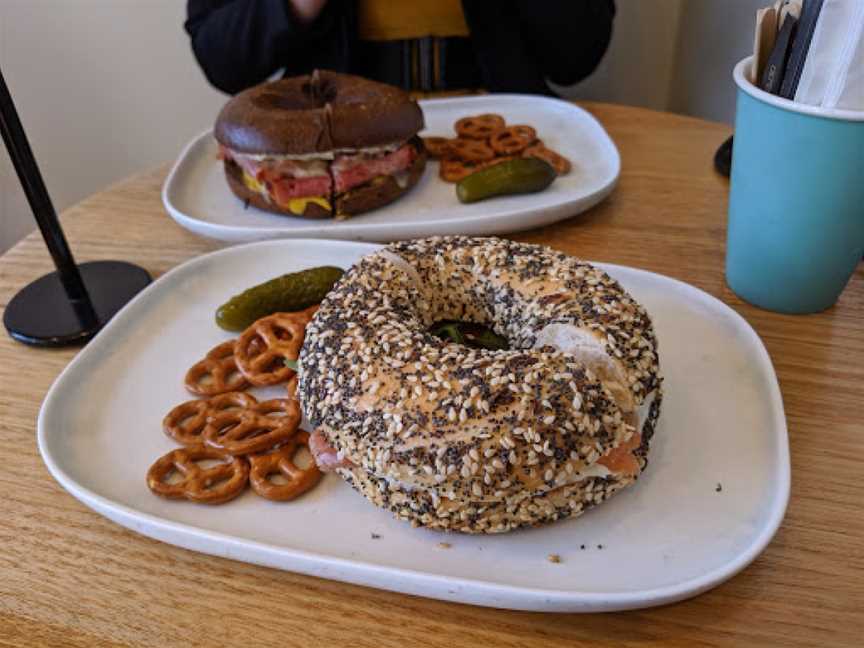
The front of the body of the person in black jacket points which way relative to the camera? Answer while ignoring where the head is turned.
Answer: toward the camera

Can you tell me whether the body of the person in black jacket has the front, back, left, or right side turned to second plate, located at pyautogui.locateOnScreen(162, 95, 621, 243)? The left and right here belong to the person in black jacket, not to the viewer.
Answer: front

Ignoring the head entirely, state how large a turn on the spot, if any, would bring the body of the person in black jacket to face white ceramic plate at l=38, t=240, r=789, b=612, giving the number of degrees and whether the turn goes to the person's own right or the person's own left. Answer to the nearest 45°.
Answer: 0° — they already face it

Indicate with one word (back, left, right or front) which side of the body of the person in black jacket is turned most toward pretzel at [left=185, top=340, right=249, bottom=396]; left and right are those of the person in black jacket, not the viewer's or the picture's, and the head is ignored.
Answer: front

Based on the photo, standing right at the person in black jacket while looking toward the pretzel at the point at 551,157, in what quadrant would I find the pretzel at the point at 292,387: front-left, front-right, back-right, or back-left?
front-right

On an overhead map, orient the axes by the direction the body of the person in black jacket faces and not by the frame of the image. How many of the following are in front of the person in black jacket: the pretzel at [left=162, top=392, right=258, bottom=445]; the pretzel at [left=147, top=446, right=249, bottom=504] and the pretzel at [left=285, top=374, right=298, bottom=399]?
3

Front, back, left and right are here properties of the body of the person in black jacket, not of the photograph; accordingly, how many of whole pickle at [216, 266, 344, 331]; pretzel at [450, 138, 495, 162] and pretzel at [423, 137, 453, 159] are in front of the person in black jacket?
3

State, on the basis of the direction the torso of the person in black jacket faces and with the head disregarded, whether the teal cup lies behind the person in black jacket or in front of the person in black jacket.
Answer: in front

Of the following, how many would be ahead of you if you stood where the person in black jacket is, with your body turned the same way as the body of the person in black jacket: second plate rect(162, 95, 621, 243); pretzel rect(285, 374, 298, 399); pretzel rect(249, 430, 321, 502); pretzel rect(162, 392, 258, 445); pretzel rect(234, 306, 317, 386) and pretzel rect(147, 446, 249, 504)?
6

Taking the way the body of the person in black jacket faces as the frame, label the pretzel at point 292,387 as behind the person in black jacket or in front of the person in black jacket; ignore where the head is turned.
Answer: in front

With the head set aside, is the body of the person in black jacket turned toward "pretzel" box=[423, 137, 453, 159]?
yes

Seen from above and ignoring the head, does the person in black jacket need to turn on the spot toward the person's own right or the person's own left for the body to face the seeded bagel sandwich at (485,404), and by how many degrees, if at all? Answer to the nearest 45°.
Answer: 0° — they already face it
